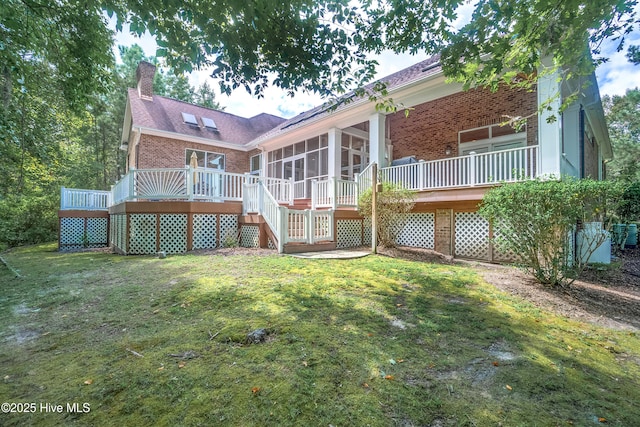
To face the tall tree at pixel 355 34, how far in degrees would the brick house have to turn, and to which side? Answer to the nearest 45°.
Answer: approximately 180°

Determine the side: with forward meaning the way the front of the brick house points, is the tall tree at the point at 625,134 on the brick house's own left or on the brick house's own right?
on the brick house's own right

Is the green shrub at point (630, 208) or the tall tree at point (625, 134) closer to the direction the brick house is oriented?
the tall tree

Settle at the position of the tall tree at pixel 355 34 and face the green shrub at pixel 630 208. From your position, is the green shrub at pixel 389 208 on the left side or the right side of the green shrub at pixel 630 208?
left

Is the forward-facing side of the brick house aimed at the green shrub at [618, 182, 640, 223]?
no

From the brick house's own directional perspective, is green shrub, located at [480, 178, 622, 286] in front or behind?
behind

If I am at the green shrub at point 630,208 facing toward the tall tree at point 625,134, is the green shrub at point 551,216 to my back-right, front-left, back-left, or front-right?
back-left

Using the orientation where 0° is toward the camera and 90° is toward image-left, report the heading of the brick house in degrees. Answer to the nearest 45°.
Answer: approximately 180°
